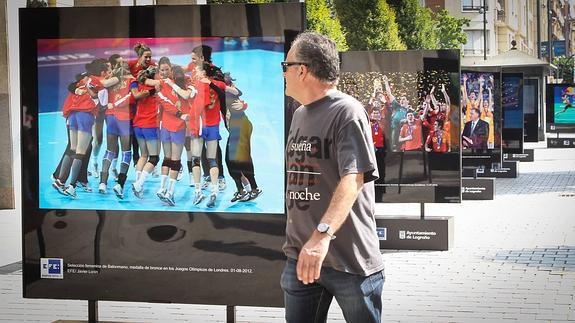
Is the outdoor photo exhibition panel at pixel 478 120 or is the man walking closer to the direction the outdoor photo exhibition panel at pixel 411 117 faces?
the man walking

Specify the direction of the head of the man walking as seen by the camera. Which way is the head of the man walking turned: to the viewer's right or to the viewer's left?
to the viewer's left

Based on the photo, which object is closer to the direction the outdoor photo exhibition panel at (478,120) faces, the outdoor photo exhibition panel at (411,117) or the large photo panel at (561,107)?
the outdoor photo exhibition panel

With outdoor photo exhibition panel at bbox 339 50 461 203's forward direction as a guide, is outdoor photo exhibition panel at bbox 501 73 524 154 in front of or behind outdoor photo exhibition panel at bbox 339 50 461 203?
behind

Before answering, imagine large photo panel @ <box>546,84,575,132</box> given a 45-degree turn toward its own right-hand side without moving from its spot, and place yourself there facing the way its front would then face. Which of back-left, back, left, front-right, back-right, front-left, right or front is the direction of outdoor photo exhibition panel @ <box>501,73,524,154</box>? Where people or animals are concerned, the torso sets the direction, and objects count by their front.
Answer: front-left

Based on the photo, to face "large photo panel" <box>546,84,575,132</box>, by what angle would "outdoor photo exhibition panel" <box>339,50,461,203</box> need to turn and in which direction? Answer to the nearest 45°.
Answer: approximately 180°

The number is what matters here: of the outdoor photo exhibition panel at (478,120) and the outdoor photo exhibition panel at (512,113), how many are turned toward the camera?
2

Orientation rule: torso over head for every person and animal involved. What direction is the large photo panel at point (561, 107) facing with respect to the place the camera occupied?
facing the viewer

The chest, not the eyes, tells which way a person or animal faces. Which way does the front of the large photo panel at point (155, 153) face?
toward the camera

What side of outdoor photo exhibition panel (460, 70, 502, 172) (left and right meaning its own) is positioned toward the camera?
front

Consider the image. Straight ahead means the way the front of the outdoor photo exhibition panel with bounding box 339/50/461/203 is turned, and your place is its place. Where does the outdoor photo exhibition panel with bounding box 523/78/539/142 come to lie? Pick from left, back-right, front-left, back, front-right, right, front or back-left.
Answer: back

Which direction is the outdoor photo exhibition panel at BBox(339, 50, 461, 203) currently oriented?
toward the camera

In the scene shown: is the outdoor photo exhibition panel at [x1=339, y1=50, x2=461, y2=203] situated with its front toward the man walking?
yes
